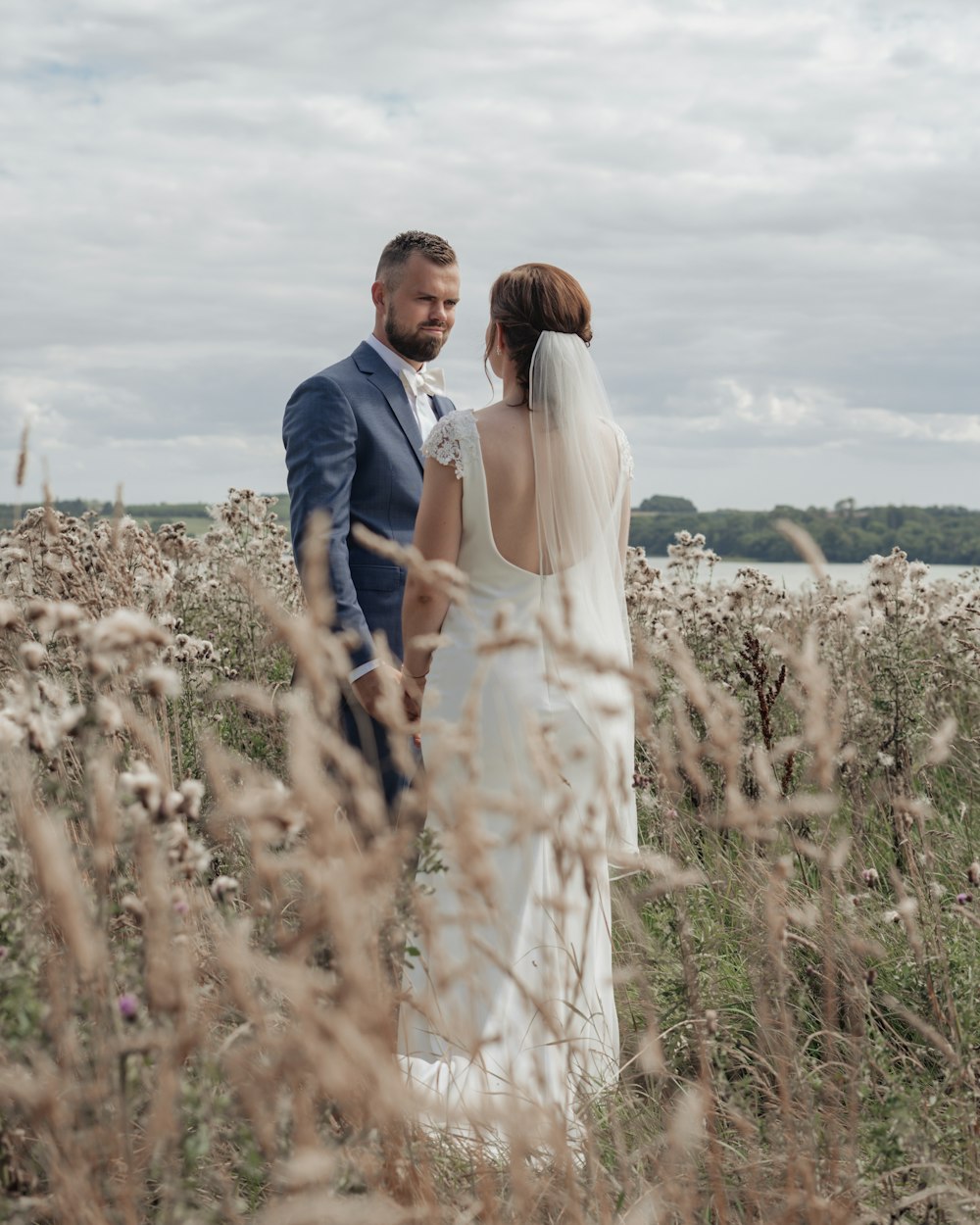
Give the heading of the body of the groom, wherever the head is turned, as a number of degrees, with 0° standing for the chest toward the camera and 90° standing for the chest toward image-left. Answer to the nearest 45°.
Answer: approximately 315°

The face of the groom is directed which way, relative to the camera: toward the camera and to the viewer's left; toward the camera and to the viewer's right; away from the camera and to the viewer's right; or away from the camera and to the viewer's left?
toward the camera and to the viewer's right
